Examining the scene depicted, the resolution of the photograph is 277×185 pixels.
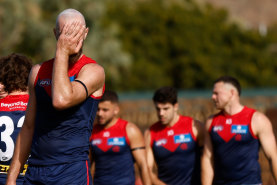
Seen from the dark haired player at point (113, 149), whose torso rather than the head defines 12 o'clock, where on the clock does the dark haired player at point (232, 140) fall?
the dark haired player at point (232, 140) is roughly at 8 o'clock from the dark haired player at point (113, 149).

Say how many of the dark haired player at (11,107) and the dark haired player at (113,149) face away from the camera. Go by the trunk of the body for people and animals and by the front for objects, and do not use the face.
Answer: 1

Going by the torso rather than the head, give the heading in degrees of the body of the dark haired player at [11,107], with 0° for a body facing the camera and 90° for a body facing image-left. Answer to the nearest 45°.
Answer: approximately 180°

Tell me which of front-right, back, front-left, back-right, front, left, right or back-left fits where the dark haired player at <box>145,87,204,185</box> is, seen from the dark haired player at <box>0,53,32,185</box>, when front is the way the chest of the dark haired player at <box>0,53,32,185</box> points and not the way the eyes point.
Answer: front-right

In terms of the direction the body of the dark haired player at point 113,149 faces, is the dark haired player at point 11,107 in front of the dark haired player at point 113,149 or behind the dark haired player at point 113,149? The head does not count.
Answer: in front

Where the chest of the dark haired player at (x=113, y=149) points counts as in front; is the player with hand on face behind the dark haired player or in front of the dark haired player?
in front

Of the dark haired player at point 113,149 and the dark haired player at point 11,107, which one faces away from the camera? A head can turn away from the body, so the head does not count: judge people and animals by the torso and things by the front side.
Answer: the dark haired player at point 11,107

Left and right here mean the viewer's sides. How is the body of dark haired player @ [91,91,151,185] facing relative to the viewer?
facing the viewer and to the left of the viewer
